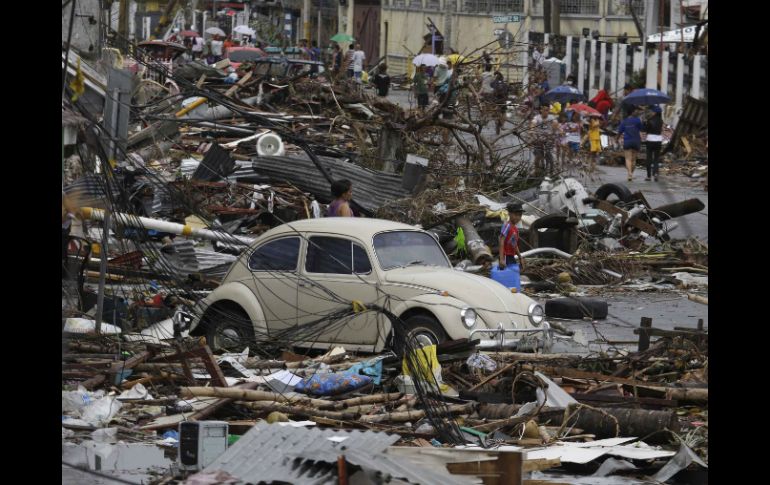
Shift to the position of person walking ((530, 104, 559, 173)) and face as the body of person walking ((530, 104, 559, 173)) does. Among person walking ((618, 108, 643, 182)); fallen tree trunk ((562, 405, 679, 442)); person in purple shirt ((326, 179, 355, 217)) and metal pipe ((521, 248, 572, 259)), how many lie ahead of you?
3

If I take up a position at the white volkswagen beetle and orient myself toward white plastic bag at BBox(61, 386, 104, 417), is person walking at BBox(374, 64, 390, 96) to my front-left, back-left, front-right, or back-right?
back-right

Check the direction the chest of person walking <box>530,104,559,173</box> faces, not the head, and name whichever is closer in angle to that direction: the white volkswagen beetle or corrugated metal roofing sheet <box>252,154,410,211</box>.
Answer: the white volkswagen beetle

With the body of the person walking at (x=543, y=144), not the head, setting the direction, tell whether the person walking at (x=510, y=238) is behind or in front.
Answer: in front

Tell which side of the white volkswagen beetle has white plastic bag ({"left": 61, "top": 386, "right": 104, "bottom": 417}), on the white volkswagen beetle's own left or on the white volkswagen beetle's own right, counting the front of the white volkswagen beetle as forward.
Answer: on the white volkswagen beetle's own right

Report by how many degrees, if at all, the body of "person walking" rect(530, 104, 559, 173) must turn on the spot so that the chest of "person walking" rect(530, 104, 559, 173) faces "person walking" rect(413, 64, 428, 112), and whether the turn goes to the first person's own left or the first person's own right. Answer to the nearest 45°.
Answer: approximately 180°

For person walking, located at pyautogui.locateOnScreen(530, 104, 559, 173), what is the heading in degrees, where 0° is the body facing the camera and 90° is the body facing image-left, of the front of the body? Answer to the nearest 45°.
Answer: approximately 0°

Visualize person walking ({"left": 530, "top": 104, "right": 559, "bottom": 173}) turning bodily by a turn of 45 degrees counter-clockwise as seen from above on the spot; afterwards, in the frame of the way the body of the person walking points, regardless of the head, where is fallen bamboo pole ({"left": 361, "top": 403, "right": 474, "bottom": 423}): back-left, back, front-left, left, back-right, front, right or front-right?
front-right

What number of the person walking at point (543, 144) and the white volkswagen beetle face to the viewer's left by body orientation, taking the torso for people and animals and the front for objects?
0

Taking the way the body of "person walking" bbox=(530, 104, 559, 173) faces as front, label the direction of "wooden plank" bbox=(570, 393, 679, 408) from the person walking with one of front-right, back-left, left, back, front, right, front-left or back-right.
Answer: front

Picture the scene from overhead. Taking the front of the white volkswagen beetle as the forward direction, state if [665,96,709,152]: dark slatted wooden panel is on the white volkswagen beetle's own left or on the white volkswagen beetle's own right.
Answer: on the white volkswagen beetle's own left

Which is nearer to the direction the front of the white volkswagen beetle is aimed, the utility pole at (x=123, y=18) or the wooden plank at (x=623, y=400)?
the wooden plank

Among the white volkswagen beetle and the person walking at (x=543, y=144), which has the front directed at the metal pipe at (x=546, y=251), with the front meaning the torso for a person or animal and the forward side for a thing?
the person walking

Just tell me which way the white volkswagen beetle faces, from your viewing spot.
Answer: facing the viewer and to the right of the viewer

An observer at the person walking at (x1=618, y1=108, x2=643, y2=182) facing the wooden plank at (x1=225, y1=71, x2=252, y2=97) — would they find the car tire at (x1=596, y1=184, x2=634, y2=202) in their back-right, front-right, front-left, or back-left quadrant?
back-left

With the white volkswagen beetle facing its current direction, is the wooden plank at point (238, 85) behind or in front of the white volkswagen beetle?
behind

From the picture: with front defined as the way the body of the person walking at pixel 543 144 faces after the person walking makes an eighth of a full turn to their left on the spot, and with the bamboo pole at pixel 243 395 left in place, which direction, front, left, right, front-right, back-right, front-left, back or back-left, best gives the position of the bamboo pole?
front-right

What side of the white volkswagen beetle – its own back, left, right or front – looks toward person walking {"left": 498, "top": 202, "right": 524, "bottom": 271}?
left
